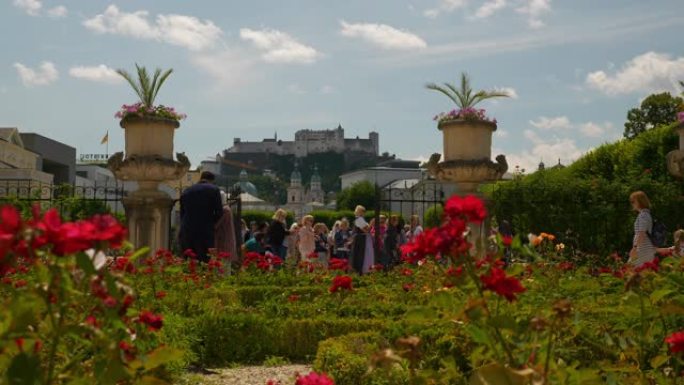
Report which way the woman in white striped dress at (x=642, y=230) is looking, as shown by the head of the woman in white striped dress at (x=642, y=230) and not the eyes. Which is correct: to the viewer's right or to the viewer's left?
to the viewer's left

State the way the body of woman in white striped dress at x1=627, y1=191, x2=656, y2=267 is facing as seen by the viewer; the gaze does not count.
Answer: to the viewer's left

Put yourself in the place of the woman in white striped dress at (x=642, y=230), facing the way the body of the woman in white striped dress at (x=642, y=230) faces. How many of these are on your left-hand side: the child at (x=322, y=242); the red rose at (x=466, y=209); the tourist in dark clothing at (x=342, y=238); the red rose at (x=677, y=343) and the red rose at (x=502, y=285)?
3

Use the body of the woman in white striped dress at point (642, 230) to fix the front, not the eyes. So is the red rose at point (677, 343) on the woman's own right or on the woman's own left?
on the woman's own left

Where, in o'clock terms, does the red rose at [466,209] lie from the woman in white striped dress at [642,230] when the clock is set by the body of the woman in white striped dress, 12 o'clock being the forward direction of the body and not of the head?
The red rose is roughly at 9 o'clock from the woman in white striped dress.

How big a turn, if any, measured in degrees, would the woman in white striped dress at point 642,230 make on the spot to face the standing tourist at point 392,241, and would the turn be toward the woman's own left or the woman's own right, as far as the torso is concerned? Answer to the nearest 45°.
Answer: approximately 45° to the woman's own right

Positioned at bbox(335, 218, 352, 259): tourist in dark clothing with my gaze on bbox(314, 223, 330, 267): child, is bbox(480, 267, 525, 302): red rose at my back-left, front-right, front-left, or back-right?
back-left
